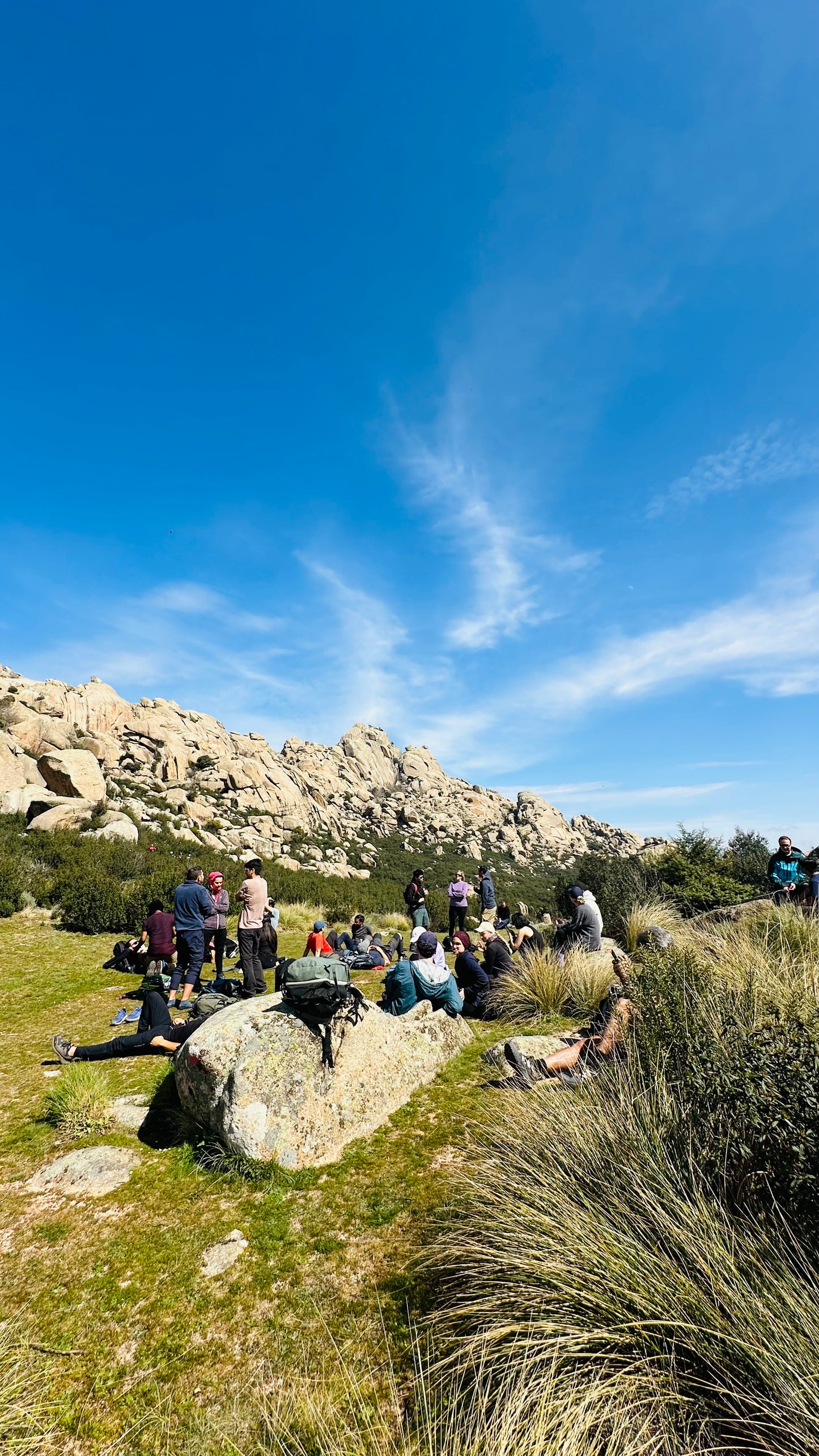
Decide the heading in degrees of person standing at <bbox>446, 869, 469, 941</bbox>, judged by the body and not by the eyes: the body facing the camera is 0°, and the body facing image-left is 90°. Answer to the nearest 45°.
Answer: approximately 0°

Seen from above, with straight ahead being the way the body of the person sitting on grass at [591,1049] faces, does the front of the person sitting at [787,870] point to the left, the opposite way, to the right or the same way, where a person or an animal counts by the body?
to the left

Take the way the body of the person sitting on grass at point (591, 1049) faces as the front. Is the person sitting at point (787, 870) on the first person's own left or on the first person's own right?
on the first person's own right

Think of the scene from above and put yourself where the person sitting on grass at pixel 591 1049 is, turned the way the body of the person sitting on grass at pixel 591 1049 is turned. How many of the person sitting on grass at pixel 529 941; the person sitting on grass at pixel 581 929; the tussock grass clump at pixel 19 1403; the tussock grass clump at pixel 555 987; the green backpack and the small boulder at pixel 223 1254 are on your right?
3

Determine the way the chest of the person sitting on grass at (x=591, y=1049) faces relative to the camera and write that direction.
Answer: to the viewer's left

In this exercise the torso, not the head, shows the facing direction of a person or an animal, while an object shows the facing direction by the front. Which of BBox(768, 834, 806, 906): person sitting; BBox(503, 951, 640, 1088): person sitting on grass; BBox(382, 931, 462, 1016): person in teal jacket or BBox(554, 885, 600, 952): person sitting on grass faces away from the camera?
the person in teal jacket

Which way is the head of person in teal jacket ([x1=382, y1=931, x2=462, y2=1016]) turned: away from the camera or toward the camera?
away from the camera

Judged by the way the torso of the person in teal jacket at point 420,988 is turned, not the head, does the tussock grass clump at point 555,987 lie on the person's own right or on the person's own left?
on the person's own right
